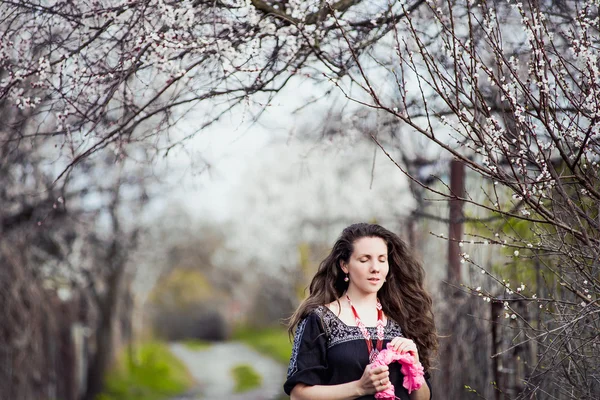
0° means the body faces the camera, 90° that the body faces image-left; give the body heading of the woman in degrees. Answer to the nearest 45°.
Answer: approximately 315°
